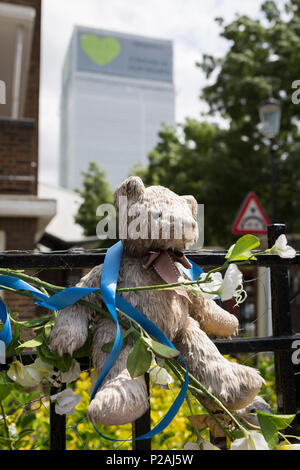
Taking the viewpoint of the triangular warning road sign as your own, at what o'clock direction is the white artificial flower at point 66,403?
The white artificial flower is roughly at 12 o'clock from the triangular warning road sign.

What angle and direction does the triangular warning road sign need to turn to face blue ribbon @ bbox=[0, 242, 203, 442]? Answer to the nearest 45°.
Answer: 0° — it already faces it

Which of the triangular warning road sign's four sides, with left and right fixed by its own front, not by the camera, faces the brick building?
right

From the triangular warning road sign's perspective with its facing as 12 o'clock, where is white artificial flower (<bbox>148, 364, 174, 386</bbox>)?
The white artificial flower is roughly at 12 o'clock from the triangular warning road sign.

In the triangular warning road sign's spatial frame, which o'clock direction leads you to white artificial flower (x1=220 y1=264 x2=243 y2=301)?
The white artificial flower is roughly at 12 o'clock from the triangular warning road sign.

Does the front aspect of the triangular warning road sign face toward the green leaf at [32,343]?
yes

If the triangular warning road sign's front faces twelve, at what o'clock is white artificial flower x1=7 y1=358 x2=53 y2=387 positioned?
The white artificial flower is roughly at 12 o'clock from the triangular warning road sign.

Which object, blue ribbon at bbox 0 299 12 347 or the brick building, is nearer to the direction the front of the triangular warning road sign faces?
the blue ribbon

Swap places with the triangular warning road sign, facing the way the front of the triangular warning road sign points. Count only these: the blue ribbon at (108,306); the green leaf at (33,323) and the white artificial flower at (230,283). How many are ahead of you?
3

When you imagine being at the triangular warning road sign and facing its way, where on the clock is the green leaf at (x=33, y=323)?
The green leaf is roughly at 12 o'clock from the triangular warning road sign.

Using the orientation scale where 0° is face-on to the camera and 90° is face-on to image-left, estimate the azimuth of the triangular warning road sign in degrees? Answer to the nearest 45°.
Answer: approximately 0°
